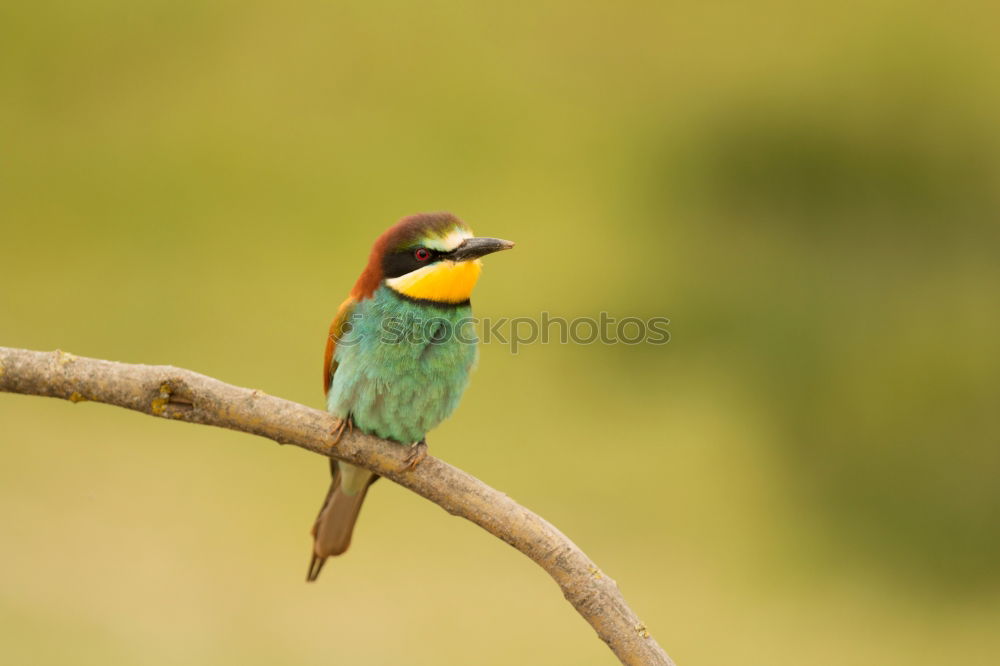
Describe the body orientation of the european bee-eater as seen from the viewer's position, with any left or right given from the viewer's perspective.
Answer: facing the viewer and to the right of the viewer
